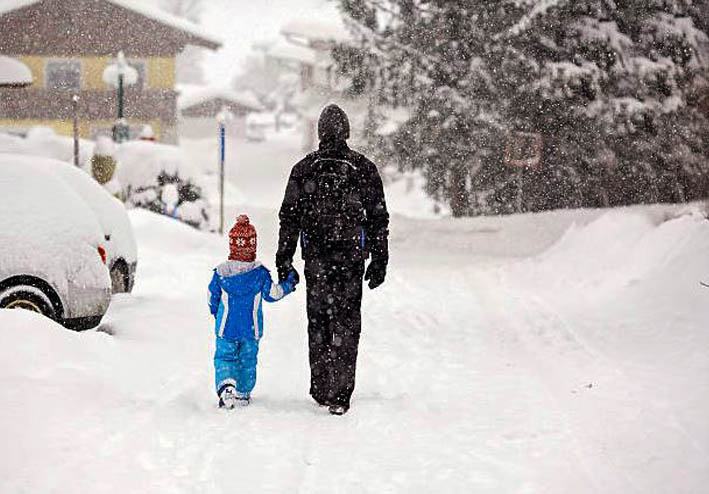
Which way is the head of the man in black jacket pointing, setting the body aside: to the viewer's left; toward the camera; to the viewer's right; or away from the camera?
away from the camera

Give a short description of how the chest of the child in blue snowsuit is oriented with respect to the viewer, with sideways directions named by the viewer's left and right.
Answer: facing away from the viewer

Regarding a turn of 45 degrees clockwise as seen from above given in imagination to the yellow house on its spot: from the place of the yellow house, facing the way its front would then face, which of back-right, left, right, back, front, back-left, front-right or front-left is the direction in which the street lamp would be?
front-left

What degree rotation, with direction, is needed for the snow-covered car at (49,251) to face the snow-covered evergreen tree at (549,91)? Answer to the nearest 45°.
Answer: approximately 135° to its right

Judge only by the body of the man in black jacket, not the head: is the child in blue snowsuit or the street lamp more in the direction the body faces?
the street lamp

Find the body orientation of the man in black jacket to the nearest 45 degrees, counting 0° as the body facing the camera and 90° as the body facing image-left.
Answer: approximately 180°

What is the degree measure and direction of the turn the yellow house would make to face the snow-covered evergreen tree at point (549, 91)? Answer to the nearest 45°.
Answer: approximately 45° to its left

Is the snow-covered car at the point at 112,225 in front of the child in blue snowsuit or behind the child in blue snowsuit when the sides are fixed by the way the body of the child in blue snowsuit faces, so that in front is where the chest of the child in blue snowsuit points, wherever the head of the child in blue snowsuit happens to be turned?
in front

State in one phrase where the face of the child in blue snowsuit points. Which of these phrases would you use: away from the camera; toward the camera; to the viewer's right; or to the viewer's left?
away from the camera

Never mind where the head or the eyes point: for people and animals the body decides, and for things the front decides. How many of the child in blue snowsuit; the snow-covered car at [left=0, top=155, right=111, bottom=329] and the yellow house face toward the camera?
1

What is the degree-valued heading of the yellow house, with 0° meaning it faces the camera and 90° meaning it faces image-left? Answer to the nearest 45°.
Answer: approximately 0°

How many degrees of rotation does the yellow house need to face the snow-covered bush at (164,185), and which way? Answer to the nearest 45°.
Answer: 0° — it already faces it

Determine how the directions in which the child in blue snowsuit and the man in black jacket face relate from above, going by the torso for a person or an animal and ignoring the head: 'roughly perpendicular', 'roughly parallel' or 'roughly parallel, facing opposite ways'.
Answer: roughly parallel

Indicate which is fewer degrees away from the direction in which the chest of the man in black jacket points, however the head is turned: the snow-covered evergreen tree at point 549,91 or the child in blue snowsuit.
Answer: the snow-covered evergreen tree

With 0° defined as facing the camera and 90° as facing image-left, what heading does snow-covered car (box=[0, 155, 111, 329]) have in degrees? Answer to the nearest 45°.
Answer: approximately 90°
